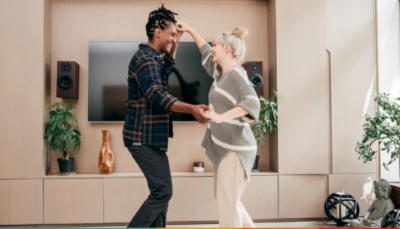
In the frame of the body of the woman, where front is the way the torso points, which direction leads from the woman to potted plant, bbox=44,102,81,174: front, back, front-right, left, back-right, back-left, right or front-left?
front-right

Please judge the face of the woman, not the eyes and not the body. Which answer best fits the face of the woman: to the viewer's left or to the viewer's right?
to the viewer's left

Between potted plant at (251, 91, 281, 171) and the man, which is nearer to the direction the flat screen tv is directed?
the man

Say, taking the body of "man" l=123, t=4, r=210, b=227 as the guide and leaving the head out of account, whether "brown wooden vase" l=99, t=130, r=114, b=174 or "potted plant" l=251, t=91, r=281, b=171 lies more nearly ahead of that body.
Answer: the potted plant

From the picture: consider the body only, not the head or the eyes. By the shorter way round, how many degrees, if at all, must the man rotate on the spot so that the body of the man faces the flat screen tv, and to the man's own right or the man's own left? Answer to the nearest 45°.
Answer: approximately 90° to the man's own left

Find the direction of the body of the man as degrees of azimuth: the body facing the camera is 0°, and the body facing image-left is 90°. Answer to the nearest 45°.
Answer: approximately 270°

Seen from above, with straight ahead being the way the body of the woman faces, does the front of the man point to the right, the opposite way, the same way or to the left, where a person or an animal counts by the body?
the opposite way

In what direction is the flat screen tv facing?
toward the camera

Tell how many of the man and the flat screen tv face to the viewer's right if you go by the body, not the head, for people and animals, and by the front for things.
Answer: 1

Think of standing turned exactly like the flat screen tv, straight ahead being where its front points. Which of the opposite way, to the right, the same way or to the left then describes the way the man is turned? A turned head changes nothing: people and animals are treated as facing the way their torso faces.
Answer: to the left

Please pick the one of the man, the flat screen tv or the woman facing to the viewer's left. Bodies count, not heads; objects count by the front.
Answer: the woman

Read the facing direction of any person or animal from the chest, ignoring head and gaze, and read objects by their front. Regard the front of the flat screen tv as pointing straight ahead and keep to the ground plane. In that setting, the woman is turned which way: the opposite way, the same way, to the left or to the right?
to the right

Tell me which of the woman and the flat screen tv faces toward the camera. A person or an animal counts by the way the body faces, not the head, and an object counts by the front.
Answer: the flat screen tv

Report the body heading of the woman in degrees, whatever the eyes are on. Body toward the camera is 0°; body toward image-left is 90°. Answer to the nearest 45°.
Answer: approximately 90°
